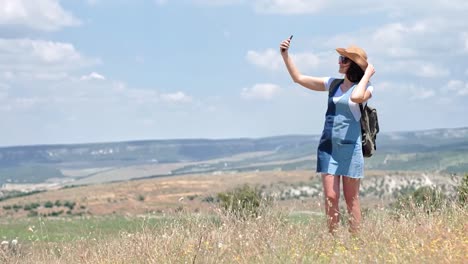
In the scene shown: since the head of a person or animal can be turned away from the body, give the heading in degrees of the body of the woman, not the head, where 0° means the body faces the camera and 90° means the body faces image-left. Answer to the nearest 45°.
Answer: approximately 45°

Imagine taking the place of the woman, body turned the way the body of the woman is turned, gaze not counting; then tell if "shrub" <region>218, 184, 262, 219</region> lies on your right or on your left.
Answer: on your right

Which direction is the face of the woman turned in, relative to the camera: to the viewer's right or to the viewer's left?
to the viewer's left
